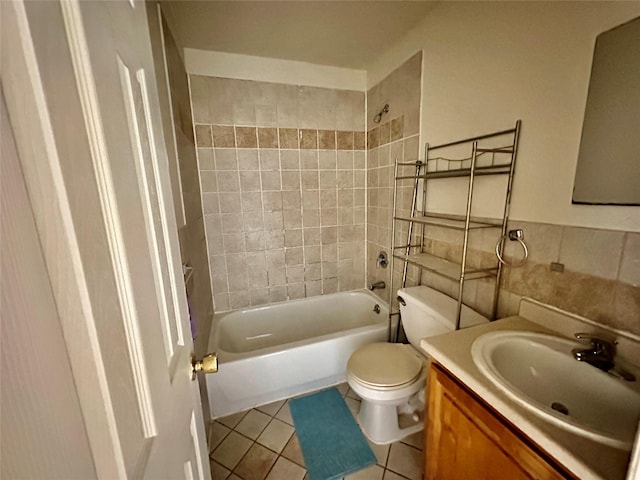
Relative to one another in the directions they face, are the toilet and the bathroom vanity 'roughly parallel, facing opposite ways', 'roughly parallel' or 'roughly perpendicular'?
roughly parallel

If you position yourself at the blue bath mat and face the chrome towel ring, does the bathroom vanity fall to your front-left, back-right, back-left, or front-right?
front-right

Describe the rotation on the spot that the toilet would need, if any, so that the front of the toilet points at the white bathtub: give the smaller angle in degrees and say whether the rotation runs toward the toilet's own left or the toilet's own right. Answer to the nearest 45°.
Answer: approximately 45° to the toilet's own right

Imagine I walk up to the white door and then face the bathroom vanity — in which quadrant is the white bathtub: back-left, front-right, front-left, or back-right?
front-left

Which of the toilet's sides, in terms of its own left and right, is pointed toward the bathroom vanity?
left

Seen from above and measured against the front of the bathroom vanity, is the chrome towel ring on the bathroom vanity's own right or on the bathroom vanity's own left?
on the bathroom vanity's own right

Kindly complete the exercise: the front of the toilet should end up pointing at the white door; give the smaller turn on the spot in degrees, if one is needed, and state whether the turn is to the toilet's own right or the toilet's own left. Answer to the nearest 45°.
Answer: approximately 45° to the toilet's own left

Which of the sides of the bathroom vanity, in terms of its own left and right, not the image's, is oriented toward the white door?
front

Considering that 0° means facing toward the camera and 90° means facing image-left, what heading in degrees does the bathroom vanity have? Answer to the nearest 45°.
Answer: approximately 45°

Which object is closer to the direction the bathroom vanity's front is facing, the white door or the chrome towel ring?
the white door

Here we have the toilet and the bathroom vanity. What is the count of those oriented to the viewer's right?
0

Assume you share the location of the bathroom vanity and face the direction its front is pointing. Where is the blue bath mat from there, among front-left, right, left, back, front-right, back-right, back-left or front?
front-right

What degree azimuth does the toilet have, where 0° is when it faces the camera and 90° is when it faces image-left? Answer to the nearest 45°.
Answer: approximately 45°

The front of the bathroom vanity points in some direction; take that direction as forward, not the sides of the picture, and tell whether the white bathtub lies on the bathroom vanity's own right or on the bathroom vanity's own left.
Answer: on the bathroom vanity's own right

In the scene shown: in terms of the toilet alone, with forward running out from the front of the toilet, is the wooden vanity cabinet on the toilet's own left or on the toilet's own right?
on the toilet's own left
